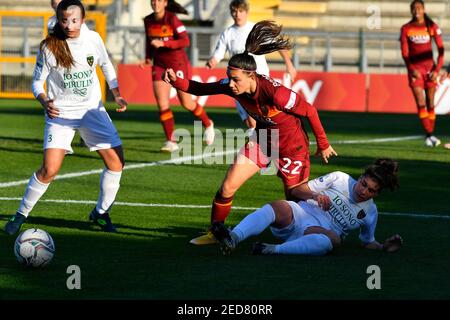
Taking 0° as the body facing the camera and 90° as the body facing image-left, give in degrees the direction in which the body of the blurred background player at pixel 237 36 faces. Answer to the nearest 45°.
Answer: approximately 0°

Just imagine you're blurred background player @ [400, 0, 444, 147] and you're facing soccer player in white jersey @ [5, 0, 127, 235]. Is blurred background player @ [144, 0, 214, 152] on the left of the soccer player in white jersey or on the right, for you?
right

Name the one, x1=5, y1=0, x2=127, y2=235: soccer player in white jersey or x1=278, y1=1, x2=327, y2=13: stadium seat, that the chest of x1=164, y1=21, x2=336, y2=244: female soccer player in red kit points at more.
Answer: the soccer player in white jersey

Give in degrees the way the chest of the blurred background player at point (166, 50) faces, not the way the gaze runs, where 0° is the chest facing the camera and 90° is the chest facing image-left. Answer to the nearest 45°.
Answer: approximately 45°

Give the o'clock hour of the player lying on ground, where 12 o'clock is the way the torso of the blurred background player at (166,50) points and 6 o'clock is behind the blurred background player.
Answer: The player lying on ground is roughly at 10 o'clock from the blurred background player.

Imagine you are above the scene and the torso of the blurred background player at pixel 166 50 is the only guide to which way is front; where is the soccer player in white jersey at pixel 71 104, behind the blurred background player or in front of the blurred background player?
in front

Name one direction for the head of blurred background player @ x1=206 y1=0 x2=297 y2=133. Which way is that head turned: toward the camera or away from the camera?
toward the camera

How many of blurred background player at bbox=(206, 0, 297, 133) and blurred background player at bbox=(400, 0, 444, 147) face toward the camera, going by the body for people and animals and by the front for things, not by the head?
2

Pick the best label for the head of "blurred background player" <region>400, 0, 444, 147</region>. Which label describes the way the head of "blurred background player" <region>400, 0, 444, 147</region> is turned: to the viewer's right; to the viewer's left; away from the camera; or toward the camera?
toward the camera

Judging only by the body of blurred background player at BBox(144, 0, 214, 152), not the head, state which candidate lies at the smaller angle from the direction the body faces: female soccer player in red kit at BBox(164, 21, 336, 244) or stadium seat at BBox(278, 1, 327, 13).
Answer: the female soccer player in red kit

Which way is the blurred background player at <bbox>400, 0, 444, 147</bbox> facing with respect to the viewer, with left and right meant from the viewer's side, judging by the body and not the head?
facing the viewer
